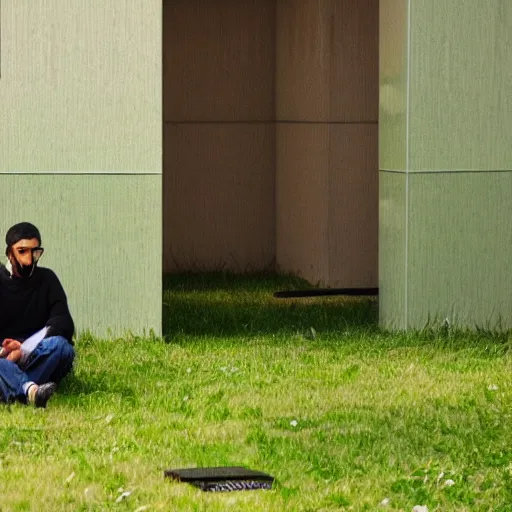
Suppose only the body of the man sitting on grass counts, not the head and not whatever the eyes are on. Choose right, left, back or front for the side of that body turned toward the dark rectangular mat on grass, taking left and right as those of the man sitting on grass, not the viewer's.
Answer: front

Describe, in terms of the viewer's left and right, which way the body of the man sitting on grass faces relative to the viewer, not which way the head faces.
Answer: facing the viewer

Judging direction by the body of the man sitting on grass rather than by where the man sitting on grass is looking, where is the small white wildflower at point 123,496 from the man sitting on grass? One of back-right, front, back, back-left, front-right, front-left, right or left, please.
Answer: front

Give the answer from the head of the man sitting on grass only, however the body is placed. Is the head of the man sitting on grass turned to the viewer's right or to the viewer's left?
to the viewer's right
